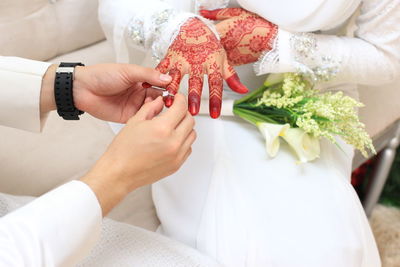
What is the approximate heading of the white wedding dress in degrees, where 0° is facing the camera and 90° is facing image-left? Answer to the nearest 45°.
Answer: approximately 0°
